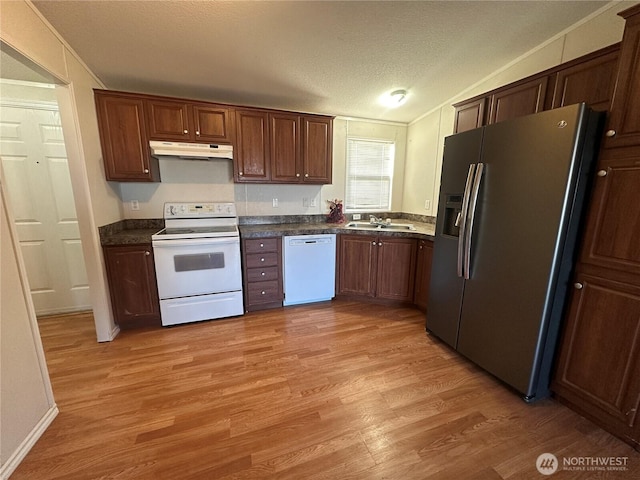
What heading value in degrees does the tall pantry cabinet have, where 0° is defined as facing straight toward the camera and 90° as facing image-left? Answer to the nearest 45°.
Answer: approximately 45°

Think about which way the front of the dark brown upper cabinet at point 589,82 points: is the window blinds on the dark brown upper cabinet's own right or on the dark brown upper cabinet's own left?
on the dark brown upper cabinet's own right

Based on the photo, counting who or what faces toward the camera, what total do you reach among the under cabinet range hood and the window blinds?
2

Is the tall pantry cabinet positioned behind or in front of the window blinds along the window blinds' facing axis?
in front

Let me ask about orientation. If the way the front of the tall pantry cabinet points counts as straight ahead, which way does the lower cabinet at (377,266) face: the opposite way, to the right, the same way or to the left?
to the left

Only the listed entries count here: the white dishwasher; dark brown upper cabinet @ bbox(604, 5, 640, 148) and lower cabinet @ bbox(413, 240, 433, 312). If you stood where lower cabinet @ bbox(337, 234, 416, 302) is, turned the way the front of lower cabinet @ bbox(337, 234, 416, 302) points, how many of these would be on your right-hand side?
1

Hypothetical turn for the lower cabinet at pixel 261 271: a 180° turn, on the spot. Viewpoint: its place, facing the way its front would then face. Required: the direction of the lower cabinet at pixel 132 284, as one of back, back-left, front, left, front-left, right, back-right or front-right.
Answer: left

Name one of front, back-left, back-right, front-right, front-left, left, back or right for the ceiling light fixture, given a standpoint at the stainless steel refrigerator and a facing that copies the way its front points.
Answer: right

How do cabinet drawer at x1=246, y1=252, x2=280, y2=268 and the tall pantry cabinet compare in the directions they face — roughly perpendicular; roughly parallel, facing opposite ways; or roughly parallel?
roughly perpendicular

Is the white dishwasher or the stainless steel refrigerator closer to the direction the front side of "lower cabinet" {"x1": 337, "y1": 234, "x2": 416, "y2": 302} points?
the stainless steel refrigerator

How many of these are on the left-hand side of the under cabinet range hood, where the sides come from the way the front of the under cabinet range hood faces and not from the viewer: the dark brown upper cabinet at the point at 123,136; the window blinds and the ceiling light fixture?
2

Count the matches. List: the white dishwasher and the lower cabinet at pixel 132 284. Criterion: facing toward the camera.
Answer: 2

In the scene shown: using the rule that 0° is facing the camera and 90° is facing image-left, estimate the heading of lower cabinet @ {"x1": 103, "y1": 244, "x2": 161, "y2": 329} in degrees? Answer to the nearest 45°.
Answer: approximately 0°
